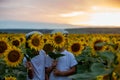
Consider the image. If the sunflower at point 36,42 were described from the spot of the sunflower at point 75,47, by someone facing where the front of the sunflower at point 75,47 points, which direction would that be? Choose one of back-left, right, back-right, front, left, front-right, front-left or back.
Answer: front-right

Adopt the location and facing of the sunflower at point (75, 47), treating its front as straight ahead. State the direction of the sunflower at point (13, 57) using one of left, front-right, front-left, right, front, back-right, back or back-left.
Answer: front-right

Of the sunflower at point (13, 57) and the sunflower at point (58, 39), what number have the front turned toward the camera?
2

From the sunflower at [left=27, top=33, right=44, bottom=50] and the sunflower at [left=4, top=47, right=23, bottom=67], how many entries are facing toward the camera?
2

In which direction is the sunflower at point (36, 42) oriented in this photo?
toward the camera

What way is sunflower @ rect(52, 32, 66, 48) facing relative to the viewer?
toward the camera
